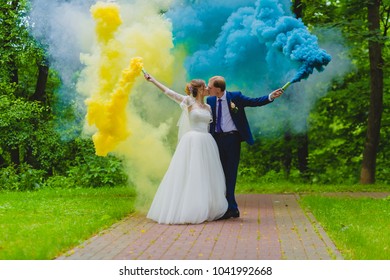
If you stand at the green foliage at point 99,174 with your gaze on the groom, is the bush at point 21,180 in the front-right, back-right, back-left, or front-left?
back-right

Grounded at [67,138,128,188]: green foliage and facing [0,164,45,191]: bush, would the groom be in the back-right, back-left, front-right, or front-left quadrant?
back-left

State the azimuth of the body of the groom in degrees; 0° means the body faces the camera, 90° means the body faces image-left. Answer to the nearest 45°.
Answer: approximately 45°
